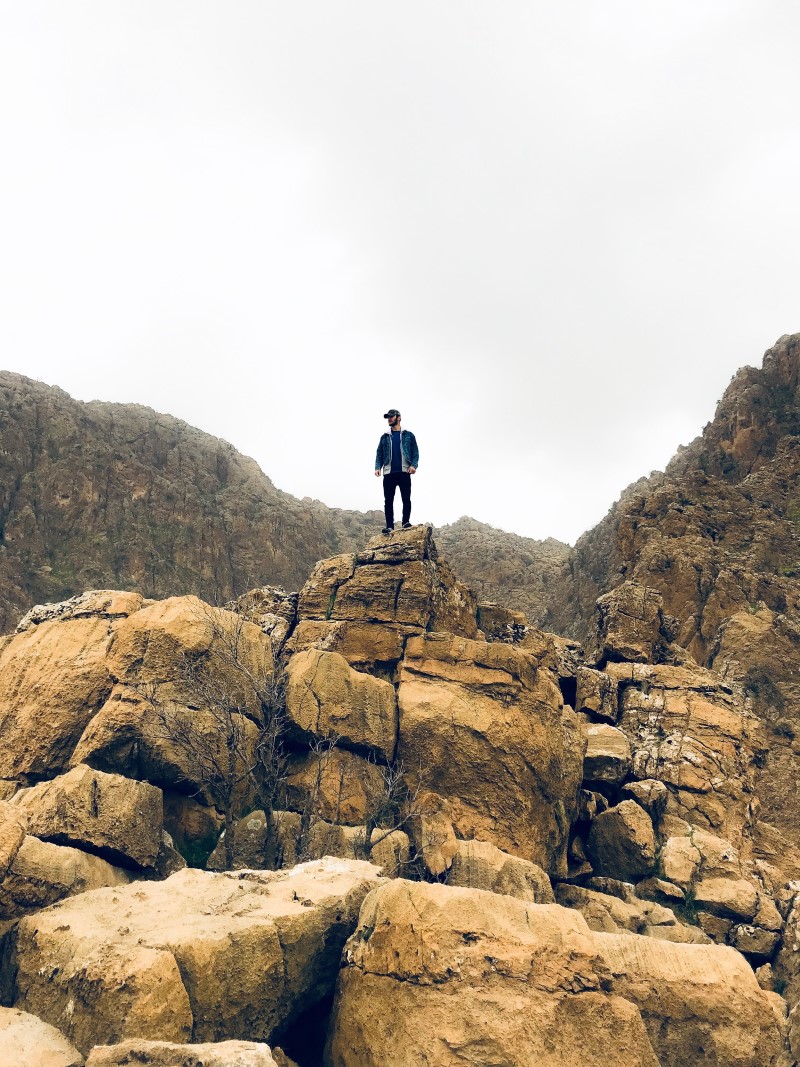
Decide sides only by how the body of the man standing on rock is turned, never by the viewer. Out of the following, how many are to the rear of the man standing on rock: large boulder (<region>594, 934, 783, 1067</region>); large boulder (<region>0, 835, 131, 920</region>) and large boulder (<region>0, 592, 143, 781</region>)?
0

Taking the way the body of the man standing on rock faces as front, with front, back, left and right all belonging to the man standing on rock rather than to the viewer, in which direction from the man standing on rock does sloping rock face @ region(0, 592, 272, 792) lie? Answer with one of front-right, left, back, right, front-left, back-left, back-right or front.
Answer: front-right

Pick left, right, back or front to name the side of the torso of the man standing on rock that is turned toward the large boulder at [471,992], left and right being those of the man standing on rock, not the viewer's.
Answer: front

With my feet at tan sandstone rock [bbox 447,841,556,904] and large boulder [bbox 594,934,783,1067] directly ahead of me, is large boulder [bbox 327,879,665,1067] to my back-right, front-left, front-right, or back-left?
front-right

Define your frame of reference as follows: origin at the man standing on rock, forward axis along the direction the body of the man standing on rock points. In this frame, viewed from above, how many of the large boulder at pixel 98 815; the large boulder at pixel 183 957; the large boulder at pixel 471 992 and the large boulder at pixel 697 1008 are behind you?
0

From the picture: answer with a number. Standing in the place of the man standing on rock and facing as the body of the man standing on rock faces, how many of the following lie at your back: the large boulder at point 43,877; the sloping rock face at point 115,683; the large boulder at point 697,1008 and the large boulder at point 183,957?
0

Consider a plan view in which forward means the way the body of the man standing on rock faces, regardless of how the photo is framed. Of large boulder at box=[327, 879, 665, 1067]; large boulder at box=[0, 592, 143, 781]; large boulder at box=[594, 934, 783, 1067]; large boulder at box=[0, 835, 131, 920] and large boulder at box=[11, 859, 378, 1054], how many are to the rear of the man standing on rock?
0

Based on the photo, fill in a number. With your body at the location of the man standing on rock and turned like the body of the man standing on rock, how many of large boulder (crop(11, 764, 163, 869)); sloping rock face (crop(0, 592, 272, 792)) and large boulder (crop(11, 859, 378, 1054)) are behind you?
0

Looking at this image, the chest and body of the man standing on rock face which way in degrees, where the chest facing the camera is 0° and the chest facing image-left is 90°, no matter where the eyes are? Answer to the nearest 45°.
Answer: approximately 0°

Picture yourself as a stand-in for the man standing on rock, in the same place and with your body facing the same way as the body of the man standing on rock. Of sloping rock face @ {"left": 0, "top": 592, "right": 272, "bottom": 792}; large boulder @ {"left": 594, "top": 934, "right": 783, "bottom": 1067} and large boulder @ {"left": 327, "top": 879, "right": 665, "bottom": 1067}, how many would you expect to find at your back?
0

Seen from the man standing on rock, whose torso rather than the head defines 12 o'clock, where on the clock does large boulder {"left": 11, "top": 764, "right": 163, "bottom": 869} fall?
The large boulder is roughly at 1 o'clock from the man standing on rock.

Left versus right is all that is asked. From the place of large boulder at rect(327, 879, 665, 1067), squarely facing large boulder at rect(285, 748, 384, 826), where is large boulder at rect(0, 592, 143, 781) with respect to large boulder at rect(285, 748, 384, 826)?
left
